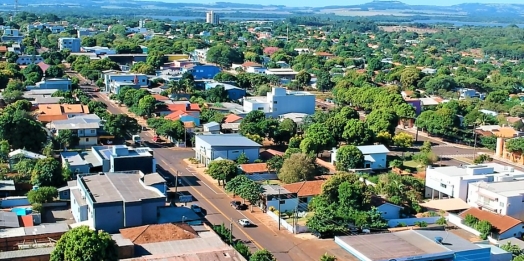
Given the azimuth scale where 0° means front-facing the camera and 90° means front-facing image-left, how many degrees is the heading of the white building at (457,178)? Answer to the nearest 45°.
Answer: approximately 45°

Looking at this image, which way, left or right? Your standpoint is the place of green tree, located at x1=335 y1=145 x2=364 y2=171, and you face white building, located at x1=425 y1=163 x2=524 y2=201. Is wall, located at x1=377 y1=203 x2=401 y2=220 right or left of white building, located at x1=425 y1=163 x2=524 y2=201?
right

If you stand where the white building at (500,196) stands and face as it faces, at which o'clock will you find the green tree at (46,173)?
The green tree is roughly at 1 o'clock from the white building.

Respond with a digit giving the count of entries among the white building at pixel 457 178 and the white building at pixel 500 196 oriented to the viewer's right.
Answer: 0

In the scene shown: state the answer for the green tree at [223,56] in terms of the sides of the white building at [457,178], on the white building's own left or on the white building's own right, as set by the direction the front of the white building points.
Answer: on the white building's own right

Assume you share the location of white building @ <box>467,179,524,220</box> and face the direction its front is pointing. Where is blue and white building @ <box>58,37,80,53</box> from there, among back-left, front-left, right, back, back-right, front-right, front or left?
right

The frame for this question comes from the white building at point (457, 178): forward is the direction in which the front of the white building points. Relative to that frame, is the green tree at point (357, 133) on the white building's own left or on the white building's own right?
on the white building's own right

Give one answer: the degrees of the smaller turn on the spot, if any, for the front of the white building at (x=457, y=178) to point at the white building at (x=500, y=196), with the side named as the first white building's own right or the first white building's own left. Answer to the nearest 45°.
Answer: approximately 90° to the first white building's own left

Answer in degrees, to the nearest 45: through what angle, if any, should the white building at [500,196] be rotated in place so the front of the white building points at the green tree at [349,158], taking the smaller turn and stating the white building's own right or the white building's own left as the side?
approximately 90° to the white building's own right
